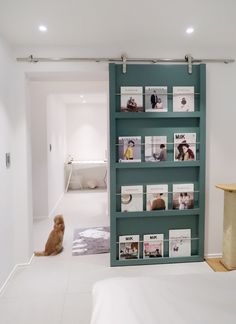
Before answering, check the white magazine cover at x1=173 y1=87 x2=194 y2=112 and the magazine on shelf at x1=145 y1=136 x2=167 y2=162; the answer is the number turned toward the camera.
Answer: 2

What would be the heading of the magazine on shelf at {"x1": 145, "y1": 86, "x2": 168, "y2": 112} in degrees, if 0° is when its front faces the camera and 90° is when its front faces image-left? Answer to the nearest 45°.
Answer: approximately 0°

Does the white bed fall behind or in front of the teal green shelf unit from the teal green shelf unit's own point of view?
in front

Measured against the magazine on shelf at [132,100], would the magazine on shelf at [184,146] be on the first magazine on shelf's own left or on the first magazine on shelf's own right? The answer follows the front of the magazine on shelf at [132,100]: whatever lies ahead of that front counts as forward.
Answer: on the first magazine on shelf's own left
